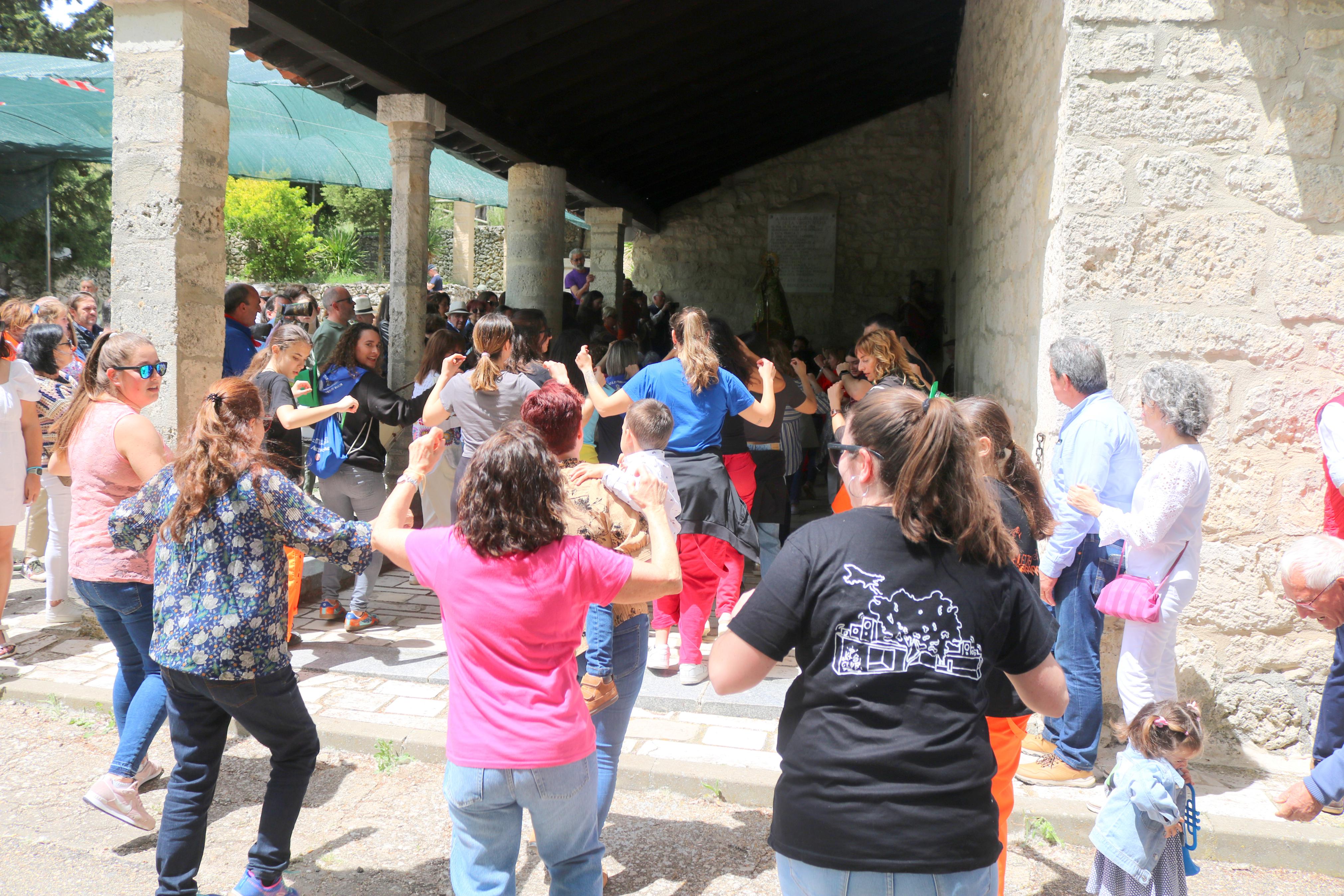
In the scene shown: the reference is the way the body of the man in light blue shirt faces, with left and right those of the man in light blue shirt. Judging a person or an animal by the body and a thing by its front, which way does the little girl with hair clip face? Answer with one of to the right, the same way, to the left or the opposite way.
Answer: the opposite way

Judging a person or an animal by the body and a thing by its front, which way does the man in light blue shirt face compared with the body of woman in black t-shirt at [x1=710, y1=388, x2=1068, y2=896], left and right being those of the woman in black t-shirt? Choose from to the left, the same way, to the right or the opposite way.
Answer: to the left

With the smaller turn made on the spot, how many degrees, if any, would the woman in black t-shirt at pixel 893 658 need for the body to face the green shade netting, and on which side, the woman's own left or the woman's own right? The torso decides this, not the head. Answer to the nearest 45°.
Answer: approximately 45° to the woman's own left

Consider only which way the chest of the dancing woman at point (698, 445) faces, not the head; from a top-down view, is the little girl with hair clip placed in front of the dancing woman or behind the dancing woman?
behind

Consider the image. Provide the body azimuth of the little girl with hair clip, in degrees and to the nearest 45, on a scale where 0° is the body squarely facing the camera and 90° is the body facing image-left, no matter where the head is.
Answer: approximately 270°

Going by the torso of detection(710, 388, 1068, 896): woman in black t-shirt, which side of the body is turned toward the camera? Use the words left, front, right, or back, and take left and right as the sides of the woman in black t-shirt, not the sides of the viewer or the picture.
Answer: back

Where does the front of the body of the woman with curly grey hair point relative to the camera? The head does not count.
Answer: to the viewer's left

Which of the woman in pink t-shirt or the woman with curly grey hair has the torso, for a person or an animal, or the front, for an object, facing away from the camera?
the woman in pink t-shirt

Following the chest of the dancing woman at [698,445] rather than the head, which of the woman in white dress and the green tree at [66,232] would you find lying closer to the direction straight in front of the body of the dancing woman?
the green tree

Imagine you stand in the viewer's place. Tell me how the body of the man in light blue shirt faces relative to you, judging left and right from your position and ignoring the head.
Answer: facing to the left of the viewer

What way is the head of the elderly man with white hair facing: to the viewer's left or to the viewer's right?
to the viewer's left

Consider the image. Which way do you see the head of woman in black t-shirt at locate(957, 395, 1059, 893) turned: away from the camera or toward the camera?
away from the camera

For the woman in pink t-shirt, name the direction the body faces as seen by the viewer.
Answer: away from the camera
